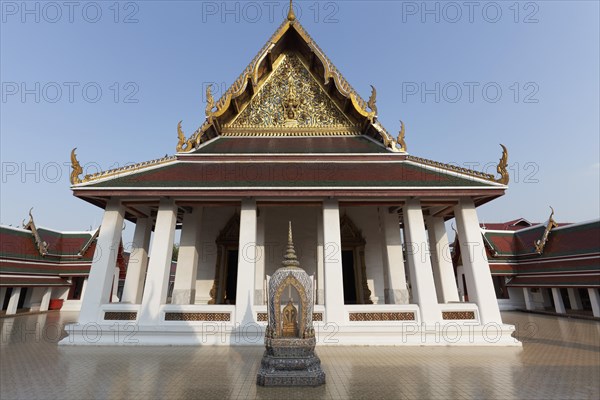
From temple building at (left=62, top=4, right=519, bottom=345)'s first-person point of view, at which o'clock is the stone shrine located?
The stone shrine is roughly at 12 o'clock from the temple building.

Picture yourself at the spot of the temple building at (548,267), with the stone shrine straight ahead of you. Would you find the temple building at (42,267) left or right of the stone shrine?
right

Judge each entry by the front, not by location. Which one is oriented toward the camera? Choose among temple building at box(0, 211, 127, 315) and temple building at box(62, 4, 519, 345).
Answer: temple building at box(62, 4, 519, 345)

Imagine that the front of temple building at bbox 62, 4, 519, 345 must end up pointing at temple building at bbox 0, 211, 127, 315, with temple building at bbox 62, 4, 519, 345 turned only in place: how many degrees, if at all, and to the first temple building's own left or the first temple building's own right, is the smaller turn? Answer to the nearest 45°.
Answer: approximately 135° to the first temple building's own right

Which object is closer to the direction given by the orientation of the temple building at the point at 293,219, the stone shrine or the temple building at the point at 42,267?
the stone shrine

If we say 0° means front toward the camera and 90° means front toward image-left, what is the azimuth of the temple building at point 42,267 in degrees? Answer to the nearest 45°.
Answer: approximately 270°

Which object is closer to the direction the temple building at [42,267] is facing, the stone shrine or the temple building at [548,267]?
the temple building

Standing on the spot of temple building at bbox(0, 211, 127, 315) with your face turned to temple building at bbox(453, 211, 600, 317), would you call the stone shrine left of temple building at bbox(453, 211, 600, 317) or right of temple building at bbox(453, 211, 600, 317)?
right

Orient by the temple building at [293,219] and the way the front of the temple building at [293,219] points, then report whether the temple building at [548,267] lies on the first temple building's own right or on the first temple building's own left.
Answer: on the first temple building's own left

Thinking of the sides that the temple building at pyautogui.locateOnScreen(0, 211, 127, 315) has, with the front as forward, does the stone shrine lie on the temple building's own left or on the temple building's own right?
on the temple building's own right

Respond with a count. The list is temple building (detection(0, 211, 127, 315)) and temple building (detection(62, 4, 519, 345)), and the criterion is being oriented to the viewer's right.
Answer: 1

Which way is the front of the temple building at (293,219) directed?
toward the camera
